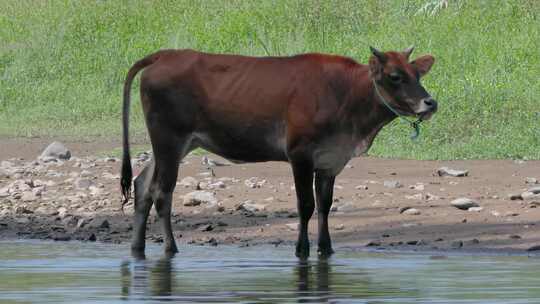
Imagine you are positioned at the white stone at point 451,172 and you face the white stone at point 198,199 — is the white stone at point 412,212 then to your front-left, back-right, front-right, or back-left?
front-left

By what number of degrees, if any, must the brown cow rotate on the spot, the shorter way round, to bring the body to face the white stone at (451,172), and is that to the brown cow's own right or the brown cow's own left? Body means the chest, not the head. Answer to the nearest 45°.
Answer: approximately 45° to the brown cow's own left

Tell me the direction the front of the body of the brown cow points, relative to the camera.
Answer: to the viewer's right

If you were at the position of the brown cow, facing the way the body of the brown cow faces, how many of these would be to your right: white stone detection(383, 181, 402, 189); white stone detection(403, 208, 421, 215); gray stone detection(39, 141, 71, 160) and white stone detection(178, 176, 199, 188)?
0

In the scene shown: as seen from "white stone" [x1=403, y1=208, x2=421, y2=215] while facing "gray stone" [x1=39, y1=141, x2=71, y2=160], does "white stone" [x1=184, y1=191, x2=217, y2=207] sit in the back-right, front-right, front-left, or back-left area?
front-left

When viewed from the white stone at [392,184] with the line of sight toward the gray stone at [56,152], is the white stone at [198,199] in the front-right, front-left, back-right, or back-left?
front-left

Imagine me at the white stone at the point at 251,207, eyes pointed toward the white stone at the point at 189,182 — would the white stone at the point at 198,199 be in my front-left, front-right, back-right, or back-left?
front-left

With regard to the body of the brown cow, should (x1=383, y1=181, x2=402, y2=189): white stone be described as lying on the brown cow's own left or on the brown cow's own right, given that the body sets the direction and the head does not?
on the brown cow's own left

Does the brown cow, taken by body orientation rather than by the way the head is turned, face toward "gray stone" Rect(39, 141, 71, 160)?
no

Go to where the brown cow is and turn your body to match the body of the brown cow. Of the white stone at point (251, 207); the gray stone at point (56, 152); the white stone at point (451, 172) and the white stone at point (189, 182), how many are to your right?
0

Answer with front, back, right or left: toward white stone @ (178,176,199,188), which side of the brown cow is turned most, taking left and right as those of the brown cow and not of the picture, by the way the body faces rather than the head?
left

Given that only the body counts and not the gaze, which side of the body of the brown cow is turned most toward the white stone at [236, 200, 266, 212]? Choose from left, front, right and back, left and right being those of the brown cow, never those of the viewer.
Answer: left
